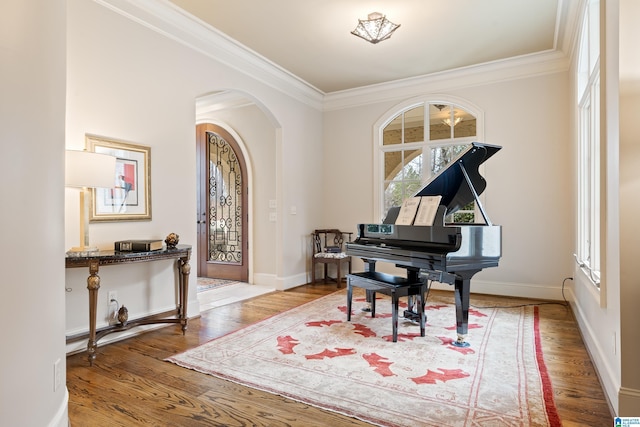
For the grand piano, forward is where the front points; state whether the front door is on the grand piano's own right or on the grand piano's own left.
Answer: on the grand piano's own right

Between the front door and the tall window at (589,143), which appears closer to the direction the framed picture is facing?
the tall window

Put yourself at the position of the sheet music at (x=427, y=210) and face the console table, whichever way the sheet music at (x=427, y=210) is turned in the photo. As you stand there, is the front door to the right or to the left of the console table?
right

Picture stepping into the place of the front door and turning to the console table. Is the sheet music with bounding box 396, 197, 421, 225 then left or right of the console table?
left

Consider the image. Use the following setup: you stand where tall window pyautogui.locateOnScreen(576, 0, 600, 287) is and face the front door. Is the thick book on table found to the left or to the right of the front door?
left

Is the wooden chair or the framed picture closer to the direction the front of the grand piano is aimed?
the framed picture

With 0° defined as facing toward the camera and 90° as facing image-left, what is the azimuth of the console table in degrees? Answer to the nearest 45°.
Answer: approximately 315°

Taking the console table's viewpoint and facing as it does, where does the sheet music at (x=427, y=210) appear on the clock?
The sheet music is roughly at 11 o'clock from the console table.

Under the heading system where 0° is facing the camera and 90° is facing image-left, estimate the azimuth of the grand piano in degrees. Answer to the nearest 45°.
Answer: approximately 45°
